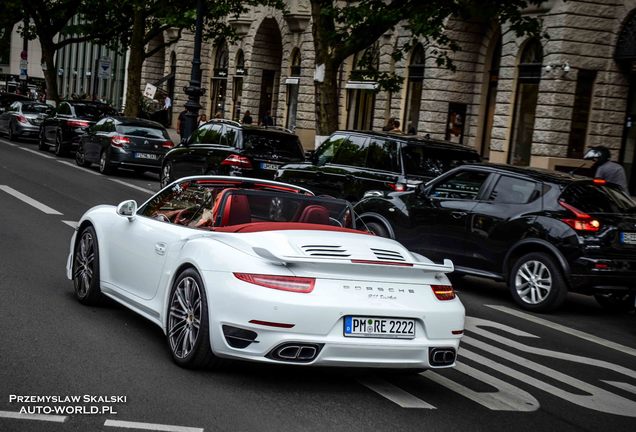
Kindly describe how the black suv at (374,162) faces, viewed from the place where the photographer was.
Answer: facing away from the viewer and to the left of the viewer

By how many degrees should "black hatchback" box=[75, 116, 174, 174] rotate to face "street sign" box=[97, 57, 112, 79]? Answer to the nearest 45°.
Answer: approximately 45° to its right

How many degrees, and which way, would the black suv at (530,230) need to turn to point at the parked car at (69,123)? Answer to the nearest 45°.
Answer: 0° — it already faces it

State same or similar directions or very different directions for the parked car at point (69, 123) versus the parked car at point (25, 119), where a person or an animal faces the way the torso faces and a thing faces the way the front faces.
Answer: same or similar directions

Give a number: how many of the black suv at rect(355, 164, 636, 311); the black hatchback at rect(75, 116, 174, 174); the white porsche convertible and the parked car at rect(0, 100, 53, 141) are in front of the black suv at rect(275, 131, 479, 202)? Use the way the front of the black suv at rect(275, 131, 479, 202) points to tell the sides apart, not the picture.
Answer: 2

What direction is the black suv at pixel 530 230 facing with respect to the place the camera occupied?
facing away from the viewer and to the left of the viewer

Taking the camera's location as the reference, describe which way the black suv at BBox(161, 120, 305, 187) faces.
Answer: facing away from the viewer and to the left of the viewer

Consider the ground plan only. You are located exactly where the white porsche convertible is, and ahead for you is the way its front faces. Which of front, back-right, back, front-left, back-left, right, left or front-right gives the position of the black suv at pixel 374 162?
front-right

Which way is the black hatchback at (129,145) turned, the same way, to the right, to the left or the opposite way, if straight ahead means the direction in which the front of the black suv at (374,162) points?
the same way

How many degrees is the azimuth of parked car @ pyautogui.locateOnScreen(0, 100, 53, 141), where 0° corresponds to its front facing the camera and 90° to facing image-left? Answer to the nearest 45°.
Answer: approximately 135°

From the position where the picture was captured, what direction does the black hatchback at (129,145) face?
facing away from the viewer and to the left of the viewer

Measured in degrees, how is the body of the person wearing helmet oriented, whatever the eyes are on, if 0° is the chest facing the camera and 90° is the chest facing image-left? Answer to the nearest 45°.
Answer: approximately 90°

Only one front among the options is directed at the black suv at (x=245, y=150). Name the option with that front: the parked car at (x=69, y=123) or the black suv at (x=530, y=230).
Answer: the black suv at (x=530, y=230)

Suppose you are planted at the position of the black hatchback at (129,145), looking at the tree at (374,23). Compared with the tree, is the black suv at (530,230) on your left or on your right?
right

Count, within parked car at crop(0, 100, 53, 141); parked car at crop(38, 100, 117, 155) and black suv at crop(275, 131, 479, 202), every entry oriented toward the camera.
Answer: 0
